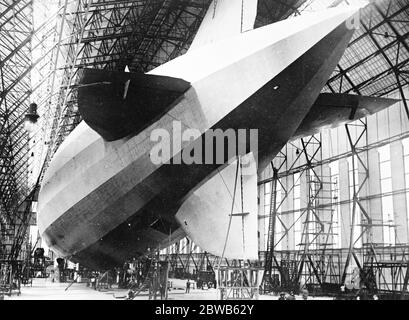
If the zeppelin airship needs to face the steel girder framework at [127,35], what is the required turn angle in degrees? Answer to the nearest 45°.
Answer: approximately 45° to its right
